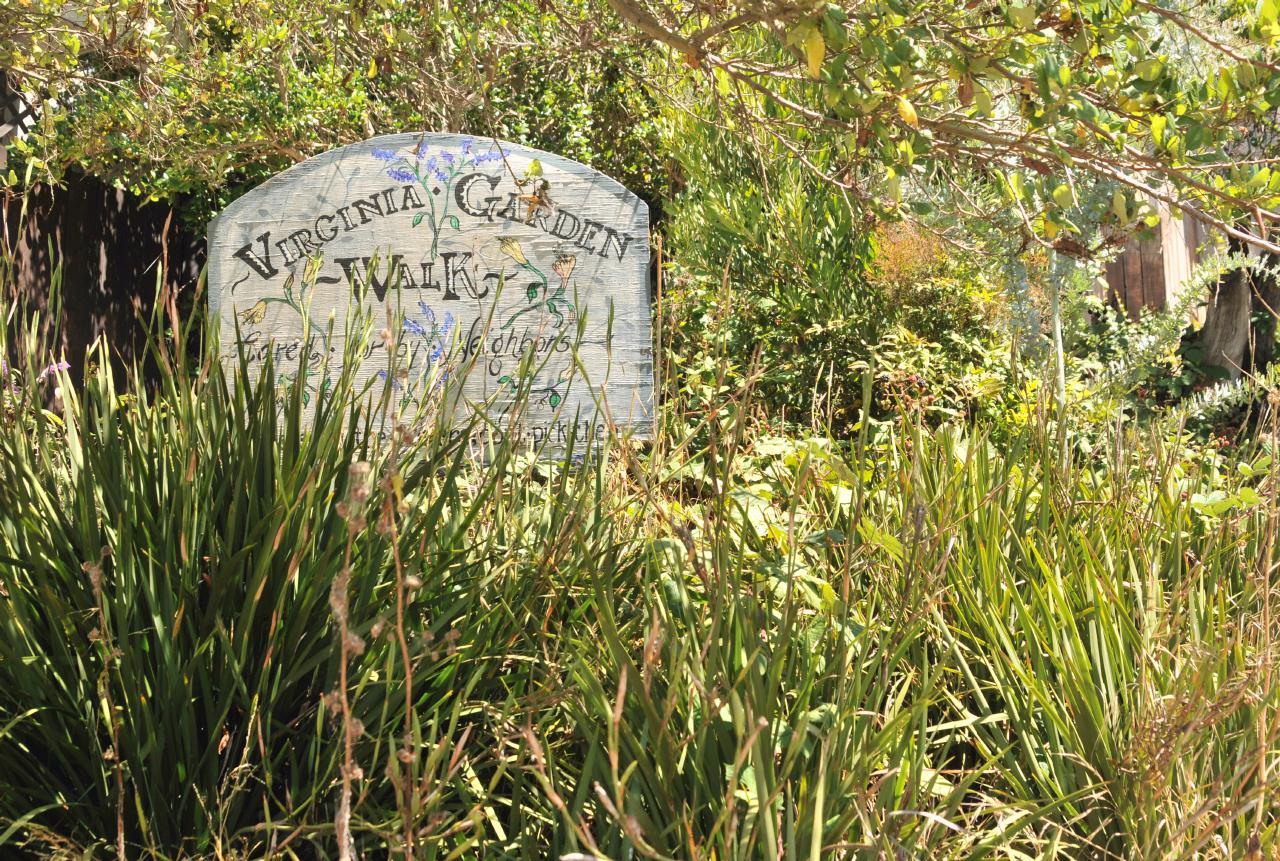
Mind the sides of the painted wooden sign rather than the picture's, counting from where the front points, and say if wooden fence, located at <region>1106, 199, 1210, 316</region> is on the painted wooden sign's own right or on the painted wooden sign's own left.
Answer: on the painted wooden sign's own left

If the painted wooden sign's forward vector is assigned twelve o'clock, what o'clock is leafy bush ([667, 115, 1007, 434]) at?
The leafy bush is roughly at 8 o'clock from the painted wooden sign.

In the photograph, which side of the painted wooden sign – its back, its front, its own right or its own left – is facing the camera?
front
